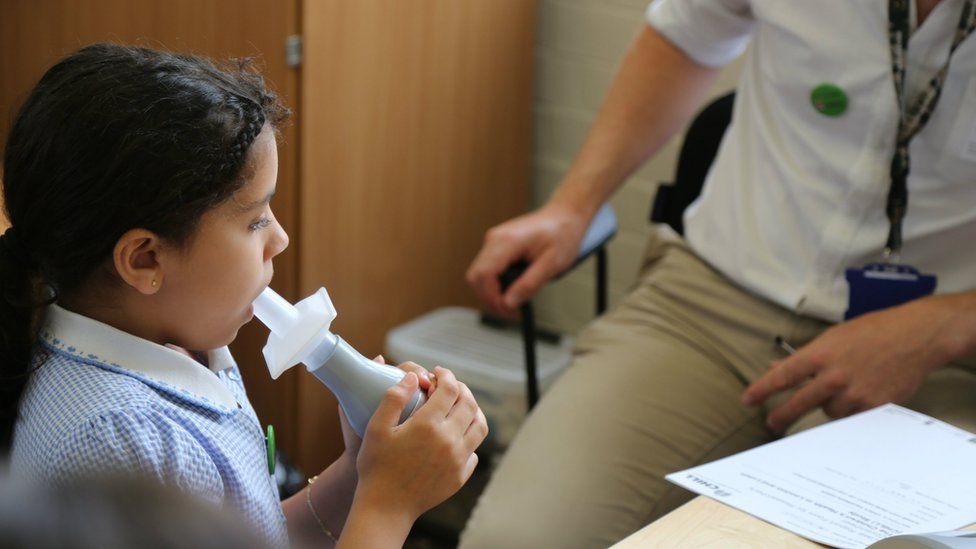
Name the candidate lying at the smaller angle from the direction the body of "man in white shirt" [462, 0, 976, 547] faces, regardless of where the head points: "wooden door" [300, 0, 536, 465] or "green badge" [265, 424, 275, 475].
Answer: the green badge

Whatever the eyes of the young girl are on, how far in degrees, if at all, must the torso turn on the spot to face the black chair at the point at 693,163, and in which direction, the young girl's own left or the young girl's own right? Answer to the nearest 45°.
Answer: approximately 45° to the young girl's own left

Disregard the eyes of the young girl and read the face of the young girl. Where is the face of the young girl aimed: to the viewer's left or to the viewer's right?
to the viewer's right

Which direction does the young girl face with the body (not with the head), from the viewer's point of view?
to the viewer's right

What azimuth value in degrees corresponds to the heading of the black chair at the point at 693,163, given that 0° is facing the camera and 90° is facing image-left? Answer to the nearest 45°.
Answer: approximately 45°

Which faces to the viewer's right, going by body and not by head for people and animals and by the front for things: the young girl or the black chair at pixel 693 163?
the young girl

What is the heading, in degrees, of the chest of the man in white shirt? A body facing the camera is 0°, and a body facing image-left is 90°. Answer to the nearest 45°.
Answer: approximately 45°

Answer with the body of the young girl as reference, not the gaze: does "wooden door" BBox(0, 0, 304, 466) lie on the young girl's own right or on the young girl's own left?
on the young girl's own left

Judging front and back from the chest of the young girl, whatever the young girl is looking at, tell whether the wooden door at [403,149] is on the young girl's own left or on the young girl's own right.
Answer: on the young girl's own left

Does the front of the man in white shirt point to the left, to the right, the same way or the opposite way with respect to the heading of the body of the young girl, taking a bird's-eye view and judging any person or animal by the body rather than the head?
the opposite way
